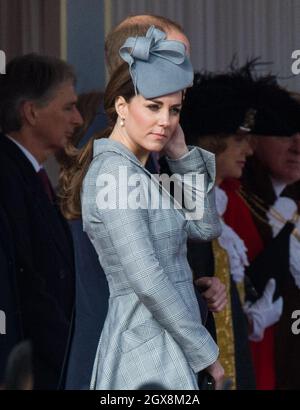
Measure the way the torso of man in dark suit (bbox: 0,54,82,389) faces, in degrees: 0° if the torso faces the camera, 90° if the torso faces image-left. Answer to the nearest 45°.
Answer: approximately 270°

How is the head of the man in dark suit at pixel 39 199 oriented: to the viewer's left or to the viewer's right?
to the viewer's right
